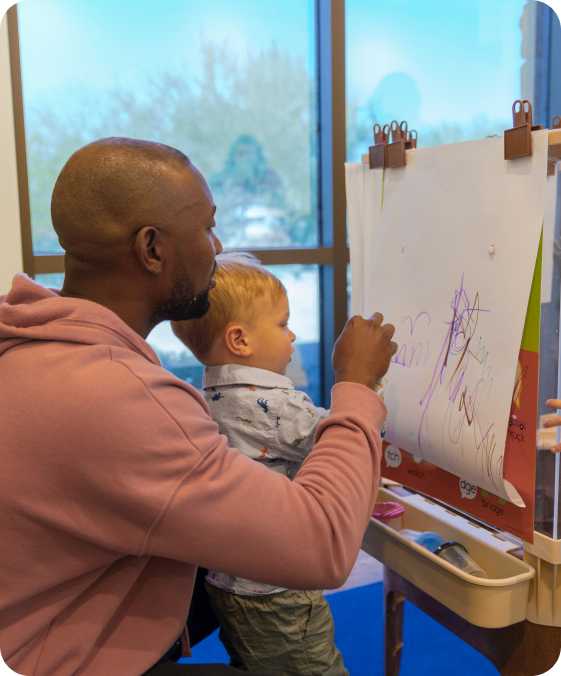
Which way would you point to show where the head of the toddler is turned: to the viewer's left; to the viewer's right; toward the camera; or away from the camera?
to the viewer's right

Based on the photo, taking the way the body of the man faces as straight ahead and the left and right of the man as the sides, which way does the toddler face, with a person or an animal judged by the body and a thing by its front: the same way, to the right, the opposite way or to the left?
the same way

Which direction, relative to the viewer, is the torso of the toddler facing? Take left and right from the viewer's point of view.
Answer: facing away from the viewer and to the right of the viewer

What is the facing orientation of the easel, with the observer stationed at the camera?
facing the viewer and to the left of the viewer

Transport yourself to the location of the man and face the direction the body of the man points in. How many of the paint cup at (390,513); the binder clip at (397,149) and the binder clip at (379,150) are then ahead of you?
3

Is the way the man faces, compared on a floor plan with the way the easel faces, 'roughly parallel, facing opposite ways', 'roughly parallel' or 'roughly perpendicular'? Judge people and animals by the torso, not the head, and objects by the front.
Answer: roughly parallel, facing opposite ways

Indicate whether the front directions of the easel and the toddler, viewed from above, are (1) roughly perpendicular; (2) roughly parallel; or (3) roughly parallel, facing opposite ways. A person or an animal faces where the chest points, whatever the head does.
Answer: roughly parallel, facing opposite ways

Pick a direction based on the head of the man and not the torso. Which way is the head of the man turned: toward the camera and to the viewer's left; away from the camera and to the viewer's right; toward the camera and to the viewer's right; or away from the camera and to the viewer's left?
away from the camera and to the viewer's right

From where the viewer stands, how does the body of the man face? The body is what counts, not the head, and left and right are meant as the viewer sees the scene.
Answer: facing away from the viewer and to the right of the viewer

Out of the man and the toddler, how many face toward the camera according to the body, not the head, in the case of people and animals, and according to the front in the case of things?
0
